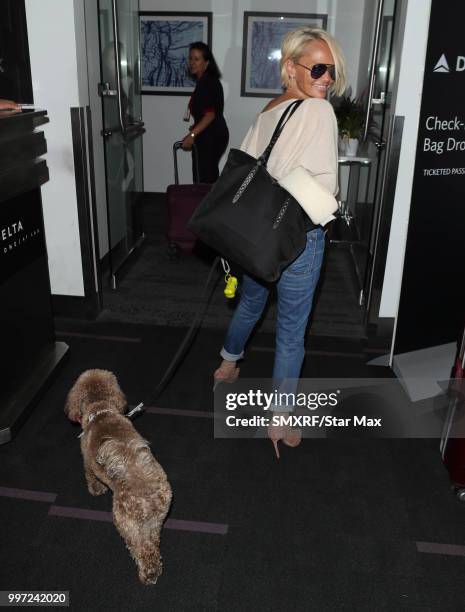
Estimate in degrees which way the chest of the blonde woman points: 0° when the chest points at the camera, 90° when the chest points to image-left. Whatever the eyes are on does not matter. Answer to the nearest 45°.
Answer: approximately 225°

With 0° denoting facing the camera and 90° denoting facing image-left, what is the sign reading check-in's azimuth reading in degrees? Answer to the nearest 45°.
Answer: approximately 0°

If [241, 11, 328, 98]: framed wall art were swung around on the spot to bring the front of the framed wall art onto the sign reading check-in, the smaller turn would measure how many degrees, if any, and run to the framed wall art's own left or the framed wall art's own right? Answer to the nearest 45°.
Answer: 0° — it already faces it

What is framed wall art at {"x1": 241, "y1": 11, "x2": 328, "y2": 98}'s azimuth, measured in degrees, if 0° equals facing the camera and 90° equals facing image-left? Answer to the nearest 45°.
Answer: approximately 0°

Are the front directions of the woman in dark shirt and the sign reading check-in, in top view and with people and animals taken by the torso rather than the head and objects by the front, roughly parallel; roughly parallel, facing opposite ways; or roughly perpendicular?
roughly perpendicular

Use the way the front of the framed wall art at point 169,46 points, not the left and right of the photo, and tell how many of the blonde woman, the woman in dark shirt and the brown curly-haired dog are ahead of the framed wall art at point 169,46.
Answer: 3

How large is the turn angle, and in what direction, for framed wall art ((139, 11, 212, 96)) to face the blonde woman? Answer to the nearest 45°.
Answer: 0° — it already faces them

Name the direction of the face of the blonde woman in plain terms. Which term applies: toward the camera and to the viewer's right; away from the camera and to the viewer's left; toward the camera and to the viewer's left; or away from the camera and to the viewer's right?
toward the camera and to the viewer's right
